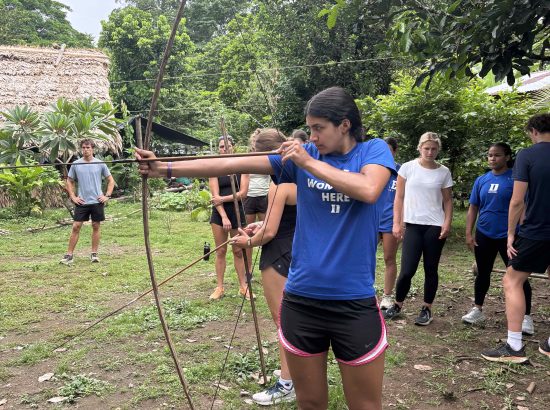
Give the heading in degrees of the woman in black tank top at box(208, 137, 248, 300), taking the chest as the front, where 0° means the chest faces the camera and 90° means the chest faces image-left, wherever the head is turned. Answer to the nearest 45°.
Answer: approximately 0°

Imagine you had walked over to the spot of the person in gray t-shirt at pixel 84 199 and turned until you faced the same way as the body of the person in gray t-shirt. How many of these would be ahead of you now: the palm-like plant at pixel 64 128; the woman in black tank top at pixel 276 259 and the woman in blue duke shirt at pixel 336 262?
2

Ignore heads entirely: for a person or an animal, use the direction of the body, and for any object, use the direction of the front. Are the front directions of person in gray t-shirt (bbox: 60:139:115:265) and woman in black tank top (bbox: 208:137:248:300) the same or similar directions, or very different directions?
same or similar directions

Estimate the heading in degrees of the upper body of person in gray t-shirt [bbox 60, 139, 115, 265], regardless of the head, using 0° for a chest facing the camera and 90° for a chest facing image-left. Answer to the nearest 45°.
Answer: approximately 0°

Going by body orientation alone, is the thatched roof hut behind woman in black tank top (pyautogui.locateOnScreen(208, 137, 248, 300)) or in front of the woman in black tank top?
behind

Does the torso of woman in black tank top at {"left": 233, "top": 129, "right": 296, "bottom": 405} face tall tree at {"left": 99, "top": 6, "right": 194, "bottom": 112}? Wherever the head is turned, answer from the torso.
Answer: no

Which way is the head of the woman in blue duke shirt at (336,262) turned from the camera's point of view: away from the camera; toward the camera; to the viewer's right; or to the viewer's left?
to the viewer's left

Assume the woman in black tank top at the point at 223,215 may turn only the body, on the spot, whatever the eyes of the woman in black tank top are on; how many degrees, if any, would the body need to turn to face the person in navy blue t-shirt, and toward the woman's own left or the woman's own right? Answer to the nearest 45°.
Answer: approximately 45° to the woman's own left

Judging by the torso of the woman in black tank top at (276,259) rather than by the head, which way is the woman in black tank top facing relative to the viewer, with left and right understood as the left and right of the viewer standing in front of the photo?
facing to the left of the viewer

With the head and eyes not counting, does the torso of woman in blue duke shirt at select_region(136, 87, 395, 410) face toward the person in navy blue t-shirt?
no

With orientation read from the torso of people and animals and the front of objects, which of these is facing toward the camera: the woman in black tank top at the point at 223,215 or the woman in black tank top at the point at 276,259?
the woman in black tank top at the point at 223,215

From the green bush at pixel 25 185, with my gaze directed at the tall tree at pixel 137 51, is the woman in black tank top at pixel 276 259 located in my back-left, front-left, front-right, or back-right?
back-right

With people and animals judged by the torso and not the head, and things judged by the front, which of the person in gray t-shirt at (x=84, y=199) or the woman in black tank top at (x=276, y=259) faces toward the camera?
the person in gray t-shirt

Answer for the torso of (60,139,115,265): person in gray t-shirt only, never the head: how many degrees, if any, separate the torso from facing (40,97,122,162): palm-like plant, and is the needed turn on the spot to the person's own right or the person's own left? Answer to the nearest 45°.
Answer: approximately 180°

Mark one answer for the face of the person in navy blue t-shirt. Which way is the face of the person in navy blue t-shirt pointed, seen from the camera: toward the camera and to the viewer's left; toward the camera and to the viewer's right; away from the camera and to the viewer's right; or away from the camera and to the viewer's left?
away from the camera and to the viewer's left

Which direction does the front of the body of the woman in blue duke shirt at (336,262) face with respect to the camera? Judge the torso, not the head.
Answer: toward the camera

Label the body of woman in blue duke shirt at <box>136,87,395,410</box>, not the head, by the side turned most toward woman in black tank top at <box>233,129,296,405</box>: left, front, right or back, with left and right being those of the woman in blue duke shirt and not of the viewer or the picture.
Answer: back

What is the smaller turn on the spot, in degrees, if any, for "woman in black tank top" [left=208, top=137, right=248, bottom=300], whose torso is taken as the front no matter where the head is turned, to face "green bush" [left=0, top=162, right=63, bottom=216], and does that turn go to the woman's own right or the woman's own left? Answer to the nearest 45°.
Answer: approximately 135° to the woman's own right
